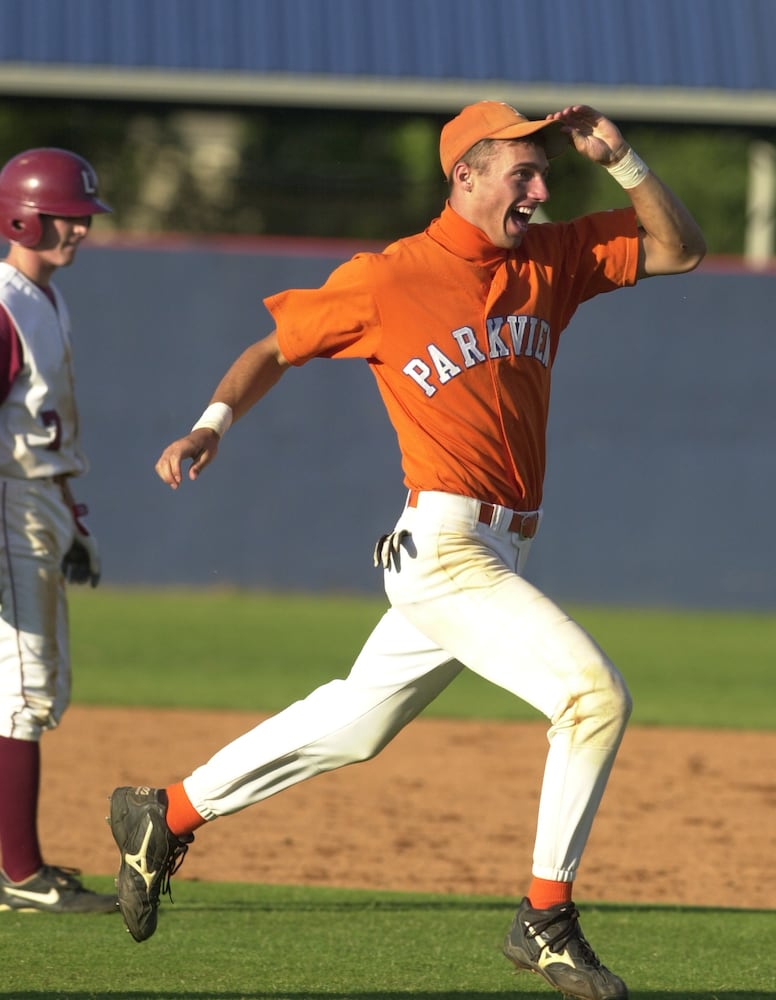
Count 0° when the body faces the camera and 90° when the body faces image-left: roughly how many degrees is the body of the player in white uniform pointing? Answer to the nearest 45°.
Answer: approximately 270°

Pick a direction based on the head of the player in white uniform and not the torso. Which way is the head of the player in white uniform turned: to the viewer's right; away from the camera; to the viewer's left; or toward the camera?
to the viewer's right

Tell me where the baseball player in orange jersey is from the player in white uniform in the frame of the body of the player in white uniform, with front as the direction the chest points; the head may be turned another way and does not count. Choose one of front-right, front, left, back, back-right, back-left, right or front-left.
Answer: front-right

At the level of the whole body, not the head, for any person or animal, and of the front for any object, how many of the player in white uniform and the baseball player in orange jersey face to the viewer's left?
0

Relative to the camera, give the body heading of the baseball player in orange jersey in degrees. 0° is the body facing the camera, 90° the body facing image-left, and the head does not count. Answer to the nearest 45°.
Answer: approximately 315°

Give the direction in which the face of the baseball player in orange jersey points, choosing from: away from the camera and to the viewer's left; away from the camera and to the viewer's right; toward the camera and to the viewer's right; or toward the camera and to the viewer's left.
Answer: toward the camera and to the viewer's right

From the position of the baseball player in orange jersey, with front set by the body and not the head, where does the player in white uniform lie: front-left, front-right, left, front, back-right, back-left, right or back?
back
